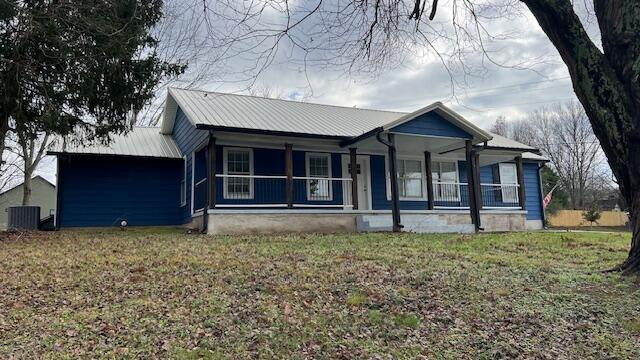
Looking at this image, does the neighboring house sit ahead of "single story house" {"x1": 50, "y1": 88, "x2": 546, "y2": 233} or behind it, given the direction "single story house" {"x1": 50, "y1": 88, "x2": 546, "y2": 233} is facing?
behind

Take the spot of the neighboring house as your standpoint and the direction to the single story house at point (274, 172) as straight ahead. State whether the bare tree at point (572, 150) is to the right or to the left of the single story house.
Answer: left

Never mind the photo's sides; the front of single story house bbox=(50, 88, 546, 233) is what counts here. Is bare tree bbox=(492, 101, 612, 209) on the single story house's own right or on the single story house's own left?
on the single story house's own left

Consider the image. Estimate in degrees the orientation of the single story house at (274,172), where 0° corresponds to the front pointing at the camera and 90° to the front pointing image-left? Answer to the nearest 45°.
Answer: approximately 315°

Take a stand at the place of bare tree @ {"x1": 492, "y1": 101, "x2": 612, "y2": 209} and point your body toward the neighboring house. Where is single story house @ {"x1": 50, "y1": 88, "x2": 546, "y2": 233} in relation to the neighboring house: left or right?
left
